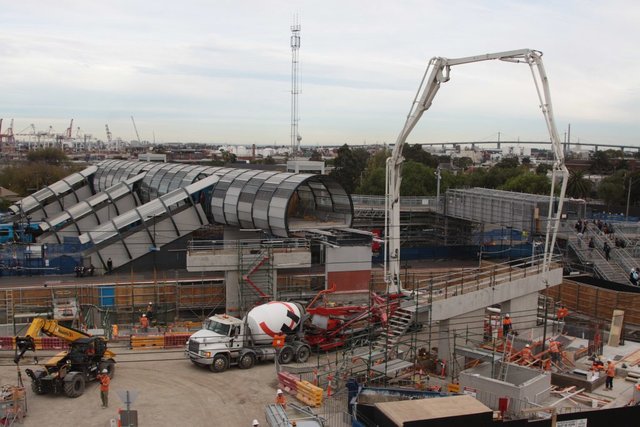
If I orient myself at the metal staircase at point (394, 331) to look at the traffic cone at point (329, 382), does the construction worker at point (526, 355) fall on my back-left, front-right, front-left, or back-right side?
back-left

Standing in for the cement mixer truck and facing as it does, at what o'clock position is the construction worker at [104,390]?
The construction worker is roughly at 12 o'clock from the cement mixer truck.

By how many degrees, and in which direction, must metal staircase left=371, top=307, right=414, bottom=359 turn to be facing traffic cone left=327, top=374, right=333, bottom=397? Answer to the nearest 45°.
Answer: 0° — it already faces it

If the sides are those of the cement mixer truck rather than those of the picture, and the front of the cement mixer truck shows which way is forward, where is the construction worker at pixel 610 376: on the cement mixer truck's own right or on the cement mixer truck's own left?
on the cement mixer truck's own left

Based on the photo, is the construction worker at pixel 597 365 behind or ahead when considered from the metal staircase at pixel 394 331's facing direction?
behind

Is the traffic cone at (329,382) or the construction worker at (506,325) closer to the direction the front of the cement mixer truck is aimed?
the traffic cone

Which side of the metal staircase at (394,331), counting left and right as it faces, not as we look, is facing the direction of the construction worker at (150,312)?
right

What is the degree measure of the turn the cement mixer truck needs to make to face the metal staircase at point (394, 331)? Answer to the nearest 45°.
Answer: approximately 135° to its left

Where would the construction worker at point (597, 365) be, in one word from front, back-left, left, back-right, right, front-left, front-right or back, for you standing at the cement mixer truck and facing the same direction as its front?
back-left

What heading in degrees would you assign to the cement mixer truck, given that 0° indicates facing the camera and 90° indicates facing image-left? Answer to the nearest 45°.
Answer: approximately 45°

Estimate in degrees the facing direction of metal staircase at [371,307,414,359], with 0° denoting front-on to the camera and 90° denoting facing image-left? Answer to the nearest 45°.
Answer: approximately 45°
